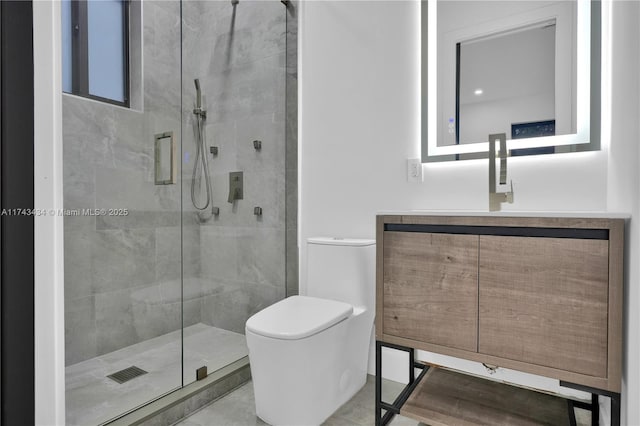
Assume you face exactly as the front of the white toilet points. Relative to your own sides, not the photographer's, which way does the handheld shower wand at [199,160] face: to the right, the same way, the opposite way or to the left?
the same way

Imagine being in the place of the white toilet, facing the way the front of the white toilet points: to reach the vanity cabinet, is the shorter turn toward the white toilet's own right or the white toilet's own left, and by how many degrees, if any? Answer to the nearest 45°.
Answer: approximately 90° to the white toilet's own left

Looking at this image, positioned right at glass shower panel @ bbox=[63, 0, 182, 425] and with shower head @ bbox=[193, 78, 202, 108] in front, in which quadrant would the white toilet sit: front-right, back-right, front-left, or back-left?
front-right

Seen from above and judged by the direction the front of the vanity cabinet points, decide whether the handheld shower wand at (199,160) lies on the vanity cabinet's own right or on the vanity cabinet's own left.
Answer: on the vanity cabinet's own right

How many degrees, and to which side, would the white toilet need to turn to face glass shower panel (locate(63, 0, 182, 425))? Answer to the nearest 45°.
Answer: approximately 45° to its right

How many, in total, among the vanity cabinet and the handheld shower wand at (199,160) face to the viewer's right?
0

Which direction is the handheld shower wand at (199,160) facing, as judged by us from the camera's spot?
facing the viewer and to the left of the viewer

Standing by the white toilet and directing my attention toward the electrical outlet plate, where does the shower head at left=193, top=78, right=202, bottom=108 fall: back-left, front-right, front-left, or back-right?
back-left

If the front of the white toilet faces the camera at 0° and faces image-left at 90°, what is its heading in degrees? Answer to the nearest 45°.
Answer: approximately 45°

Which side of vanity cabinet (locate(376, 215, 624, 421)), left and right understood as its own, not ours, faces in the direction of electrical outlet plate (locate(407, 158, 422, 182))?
right

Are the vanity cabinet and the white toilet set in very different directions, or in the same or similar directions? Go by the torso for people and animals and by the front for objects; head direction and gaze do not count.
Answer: same or similar directions

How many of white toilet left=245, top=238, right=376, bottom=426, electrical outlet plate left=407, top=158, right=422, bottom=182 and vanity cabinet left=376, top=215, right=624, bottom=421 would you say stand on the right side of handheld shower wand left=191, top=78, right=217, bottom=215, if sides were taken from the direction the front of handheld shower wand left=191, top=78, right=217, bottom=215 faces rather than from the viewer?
0

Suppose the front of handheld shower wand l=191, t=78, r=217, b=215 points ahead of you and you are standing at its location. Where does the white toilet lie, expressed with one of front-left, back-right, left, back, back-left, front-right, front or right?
left
